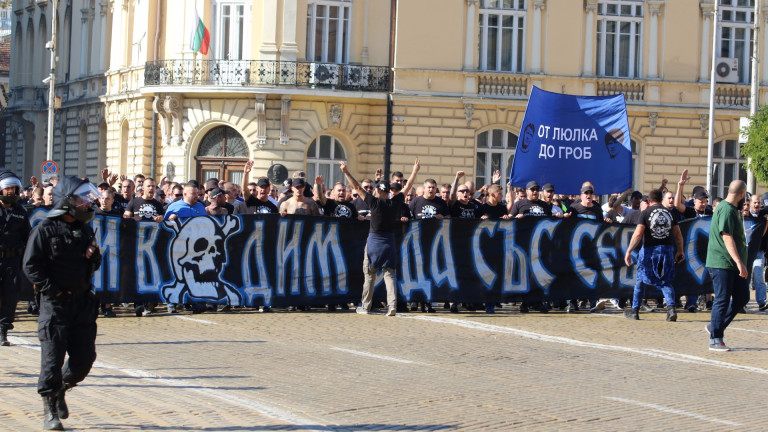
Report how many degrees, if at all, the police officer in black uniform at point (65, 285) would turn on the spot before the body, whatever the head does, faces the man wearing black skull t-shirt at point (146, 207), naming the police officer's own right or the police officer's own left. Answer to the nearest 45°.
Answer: approximately 135° to the police officer's own left

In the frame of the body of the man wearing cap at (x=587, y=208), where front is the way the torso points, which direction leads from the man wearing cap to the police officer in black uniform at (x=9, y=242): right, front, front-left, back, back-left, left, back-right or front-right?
front-right

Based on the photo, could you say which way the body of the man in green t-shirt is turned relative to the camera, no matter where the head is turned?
to the viewer's right

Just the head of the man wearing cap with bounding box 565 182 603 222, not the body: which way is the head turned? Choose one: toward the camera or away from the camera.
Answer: toward the camera

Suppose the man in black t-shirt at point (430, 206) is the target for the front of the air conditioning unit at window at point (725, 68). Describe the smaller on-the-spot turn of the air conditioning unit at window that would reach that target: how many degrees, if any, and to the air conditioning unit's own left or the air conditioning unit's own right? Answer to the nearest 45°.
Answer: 0° — it already faces them

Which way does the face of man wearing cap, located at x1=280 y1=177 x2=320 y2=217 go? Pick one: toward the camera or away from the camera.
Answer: toward the camera

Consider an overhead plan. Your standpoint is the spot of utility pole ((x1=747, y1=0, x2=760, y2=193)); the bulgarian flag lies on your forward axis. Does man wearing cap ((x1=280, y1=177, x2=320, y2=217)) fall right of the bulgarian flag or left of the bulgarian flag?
left

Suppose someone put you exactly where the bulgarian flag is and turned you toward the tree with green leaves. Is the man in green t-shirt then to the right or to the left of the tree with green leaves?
right

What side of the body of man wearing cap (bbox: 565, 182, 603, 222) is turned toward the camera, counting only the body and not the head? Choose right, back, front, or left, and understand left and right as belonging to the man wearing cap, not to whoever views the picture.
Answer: front

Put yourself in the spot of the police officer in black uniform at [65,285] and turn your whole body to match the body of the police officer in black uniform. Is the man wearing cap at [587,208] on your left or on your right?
on your left

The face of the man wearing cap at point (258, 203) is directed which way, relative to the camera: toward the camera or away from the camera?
toward the camera

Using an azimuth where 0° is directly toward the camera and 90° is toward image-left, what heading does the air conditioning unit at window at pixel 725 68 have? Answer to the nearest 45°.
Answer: approximately 0°

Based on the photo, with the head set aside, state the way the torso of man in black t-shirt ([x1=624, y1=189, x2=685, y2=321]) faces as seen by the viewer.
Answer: away from the camera

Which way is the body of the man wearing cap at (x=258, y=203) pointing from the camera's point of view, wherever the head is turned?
toward the camera

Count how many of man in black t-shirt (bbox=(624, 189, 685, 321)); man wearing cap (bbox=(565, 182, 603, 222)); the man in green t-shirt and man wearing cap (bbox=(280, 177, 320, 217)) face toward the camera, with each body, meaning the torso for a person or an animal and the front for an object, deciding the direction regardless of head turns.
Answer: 2

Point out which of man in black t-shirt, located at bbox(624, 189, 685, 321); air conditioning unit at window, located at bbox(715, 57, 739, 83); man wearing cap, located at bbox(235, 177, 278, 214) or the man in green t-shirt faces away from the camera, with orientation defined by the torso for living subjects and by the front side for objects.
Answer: the man in black t-shirt
